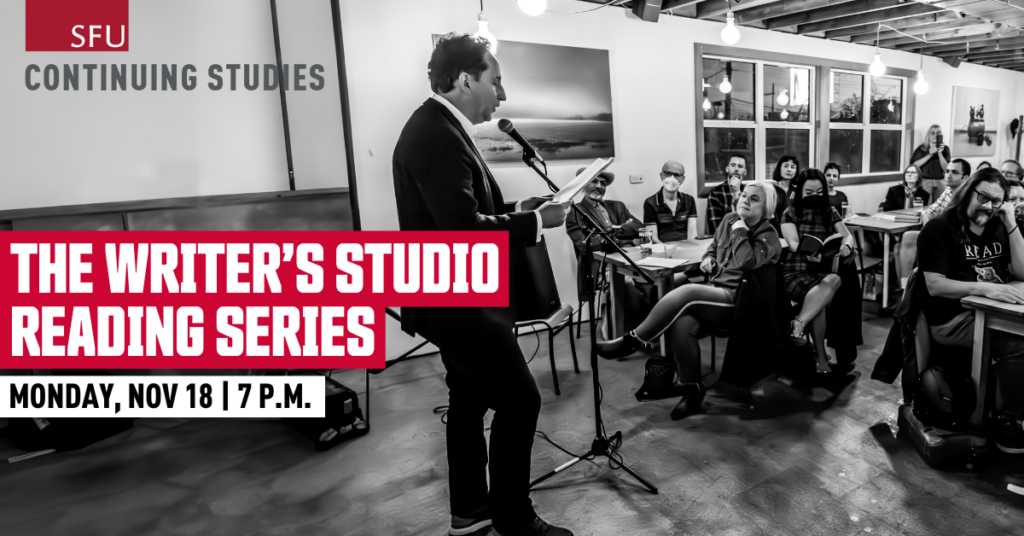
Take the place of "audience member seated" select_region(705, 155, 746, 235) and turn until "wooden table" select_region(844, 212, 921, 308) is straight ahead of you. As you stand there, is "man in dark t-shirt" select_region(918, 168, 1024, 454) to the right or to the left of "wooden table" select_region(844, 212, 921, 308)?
right

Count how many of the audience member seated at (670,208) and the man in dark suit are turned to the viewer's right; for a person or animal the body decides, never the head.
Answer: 1

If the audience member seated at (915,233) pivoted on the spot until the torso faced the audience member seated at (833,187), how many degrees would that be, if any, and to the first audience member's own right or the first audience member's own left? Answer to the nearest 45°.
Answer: approximately 90° to the first audience member's own right

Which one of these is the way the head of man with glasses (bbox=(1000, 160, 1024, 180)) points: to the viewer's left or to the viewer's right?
to the viewer's left

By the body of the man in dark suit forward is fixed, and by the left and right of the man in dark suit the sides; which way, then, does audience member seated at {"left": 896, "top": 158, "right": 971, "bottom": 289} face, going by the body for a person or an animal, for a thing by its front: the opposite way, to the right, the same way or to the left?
the opposite way

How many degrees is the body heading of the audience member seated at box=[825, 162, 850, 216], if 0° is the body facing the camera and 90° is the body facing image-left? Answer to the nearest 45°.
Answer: approximately 45°

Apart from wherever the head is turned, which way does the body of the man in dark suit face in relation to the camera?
to the viewer's right
